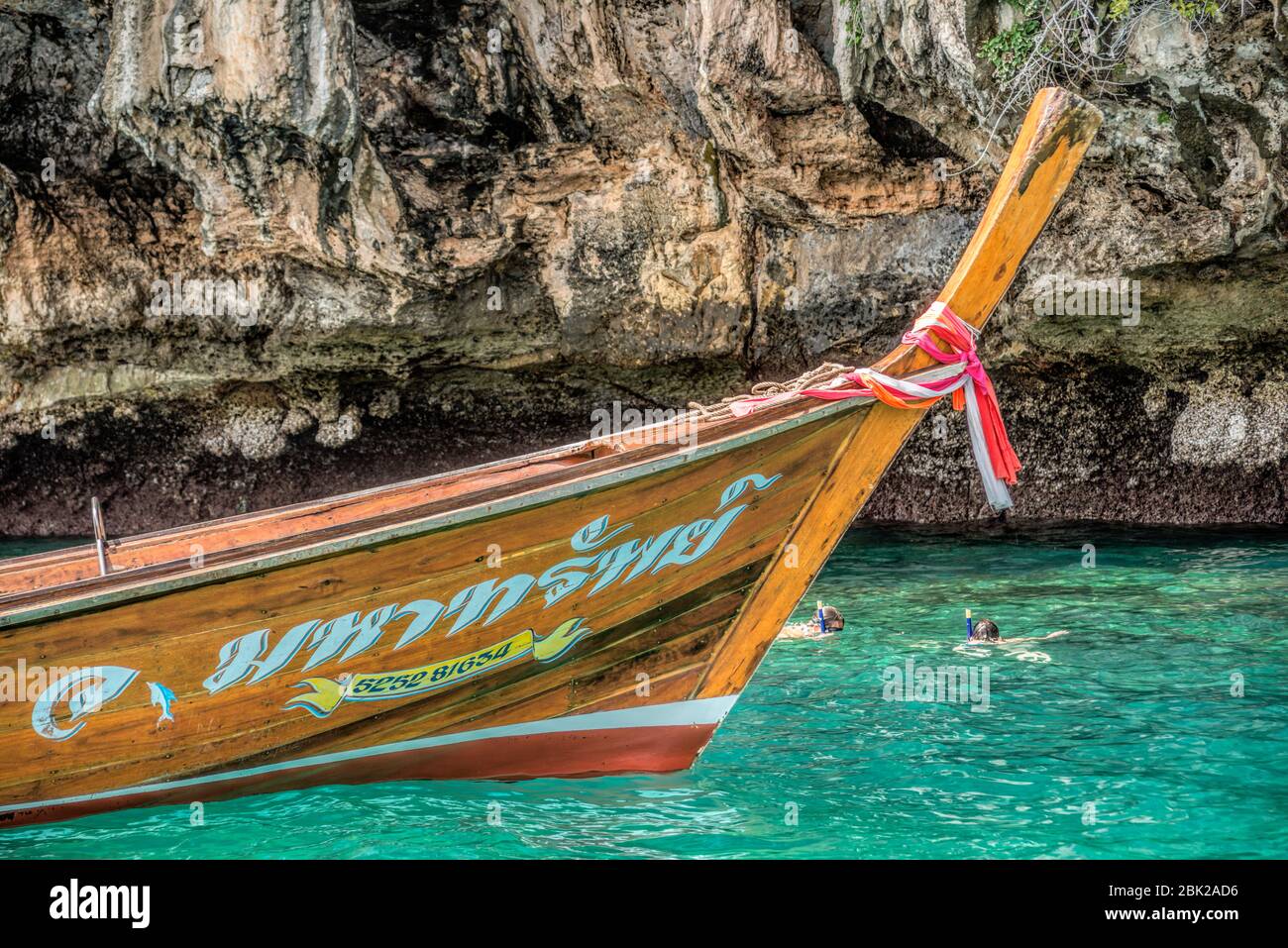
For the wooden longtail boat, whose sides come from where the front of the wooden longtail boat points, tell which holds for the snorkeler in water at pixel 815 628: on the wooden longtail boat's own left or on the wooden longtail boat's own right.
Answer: on the wooden longtail boat's own left

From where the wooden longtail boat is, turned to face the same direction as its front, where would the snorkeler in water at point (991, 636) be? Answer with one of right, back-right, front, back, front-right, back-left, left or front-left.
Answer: front-left

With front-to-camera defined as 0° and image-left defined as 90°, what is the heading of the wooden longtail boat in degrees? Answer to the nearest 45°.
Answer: approximately 270°
